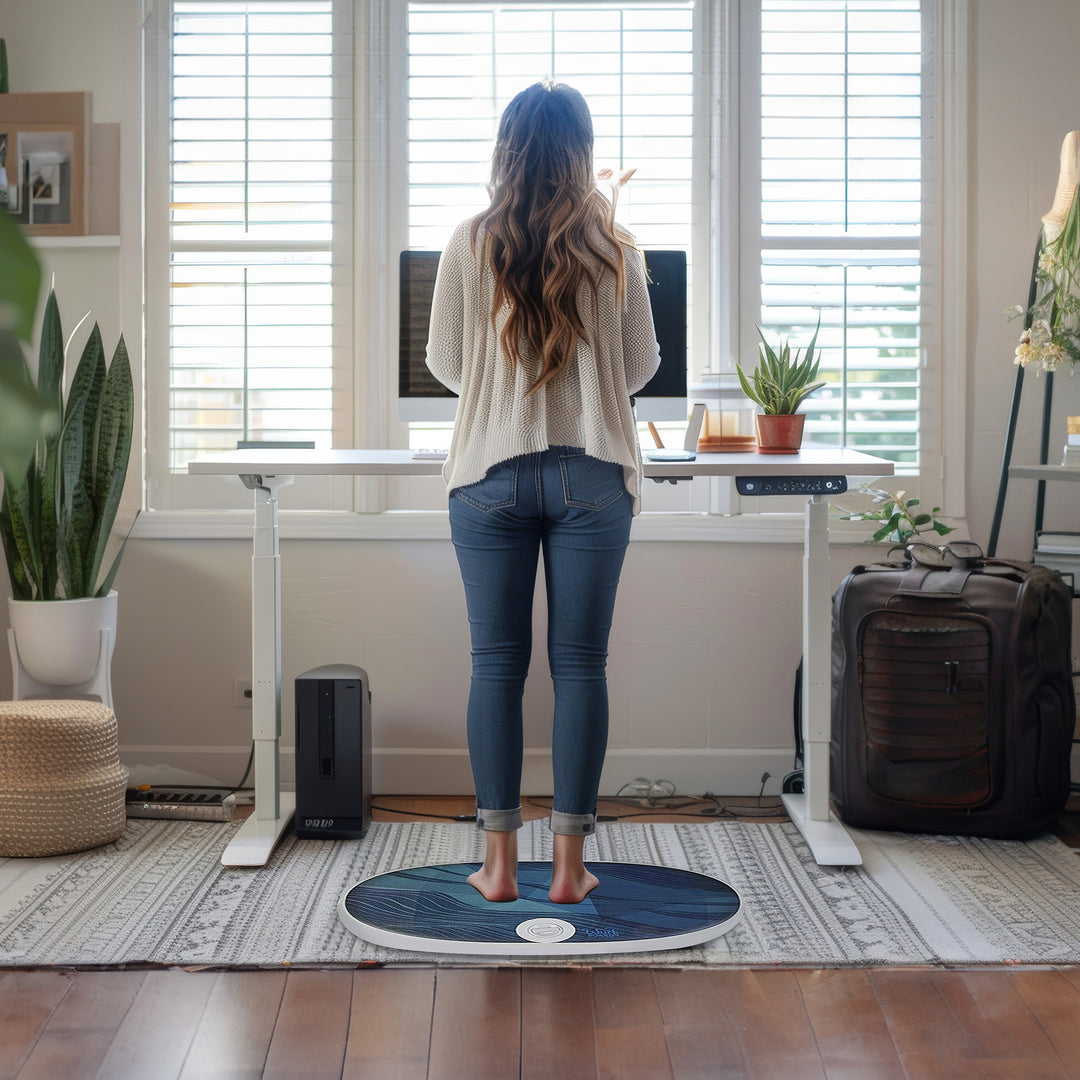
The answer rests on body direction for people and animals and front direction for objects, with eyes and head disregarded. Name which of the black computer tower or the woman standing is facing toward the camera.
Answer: the black computer tower

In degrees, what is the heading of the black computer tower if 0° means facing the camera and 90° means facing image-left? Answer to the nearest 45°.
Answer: approximately 0°

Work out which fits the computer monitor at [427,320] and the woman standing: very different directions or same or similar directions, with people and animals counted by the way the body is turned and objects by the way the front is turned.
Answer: very different directions

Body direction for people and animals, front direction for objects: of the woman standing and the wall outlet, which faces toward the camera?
the wall outlet

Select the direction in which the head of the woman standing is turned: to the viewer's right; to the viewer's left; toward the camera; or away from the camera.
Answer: away from the camera

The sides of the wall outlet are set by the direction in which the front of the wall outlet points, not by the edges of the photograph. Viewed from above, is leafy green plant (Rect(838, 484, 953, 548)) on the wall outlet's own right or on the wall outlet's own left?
on the wall outlet's own left

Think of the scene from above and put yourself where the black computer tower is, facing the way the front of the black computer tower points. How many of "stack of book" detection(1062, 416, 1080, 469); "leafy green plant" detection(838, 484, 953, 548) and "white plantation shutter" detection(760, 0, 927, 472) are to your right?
0

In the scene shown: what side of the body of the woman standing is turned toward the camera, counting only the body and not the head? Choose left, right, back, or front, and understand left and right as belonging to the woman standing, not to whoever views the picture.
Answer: back

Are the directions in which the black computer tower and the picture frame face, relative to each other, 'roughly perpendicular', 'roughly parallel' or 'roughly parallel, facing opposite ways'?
roughly parallel

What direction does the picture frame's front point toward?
toward the camera

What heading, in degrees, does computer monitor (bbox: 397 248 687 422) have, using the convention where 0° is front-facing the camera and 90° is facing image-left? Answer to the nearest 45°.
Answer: approximately 0°

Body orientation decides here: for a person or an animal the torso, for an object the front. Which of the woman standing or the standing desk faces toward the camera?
the standing desk

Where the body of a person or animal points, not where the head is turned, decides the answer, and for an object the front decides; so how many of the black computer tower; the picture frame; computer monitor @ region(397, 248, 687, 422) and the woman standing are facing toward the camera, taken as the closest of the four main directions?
3

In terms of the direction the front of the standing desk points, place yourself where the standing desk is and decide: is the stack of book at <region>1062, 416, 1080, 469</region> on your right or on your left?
on your left

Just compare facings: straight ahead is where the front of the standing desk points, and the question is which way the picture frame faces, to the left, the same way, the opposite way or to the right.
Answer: the same way
